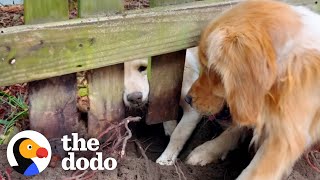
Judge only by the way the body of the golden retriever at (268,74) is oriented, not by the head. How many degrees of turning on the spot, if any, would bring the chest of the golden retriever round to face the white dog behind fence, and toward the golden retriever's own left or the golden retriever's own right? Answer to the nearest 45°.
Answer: approximately 45° to the golden retriever's own right

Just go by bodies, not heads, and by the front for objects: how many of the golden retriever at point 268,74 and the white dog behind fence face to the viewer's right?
0

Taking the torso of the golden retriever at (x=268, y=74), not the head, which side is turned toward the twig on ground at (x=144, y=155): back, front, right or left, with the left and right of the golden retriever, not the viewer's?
front

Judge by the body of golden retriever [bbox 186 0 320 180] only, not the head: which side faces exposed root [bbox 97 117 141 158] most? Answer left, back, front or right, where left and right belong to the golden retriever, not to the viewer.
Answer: front

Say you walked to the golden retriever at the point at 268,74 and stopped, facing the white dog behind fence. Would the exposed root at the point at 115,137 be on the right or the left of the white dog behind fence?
left

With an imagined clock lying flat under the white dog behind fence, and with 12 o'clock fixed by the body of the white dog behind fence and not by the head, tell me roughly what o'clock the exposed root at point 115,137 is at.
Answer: The exposed root is roughly at 12 o'clock from the white dog behind fence.

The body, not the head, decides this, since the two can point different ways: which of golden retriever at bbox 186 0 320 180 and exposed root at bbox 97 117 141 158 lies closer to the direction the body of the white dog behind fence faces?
the exposed root

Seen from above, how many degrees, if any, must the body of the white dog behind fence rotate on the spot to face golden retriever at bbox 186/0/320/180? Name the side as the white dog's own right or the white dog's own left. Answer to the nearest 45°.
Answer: approximately 90° to the white dog's own left

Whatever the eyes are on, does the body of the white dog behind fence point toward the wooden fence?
yes

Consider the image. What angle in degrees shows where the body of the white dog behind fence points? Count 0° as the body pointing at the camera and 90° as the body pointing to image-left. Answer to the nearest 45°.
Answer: approximately 45°

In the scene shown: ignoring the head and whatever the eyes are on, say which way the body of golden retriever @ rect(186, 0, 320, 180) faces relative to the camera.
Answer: to the viewer's left
